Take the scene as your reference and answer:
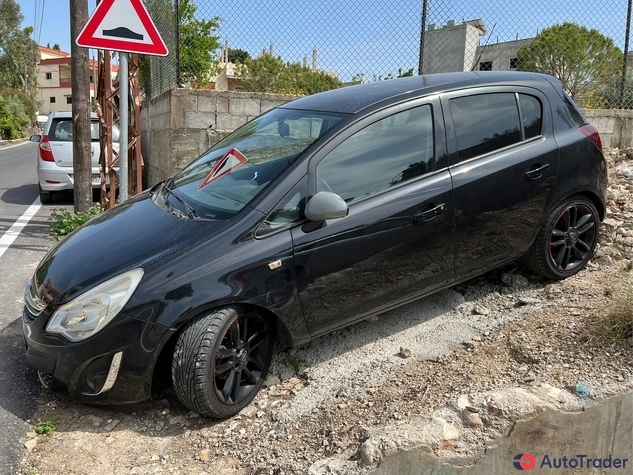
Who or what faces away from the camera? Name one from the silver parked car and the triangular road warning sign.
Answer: the silver parked car

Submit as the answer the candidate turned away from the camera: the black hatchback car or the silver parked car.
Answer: the silver parked car

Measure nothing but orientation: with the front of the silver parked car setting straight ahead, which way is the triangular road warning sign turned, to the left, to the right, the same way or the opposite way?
the opposite way

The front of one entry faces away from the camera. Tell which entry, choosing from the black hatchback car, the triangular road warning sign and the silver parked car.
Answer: the silver parked car

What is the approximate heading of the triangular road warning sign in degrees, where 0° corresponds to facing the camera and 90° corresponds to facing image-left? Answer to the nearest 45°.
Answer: approximately 0°

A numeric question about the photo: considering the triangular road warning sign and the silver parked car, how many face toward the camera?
1

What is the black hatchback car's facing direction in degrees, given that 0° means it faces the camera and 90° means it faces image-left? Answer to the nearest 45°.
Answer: approximately 45°

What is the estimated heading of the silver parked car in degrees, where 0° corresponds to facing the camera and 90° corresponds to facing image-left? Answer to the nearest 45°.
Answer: approximately 180°

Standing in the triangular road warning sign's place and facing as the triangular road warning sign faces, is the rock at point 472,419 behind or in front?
in front

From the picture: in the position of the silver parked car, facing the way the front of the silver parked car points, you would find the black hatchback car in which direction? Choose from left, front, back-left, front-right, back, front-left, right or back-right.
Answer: back

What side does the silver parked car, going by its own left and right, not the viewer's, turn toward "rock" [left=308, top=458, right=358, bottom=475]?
back

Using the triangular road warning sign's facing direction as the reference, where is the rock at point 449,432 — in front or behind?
in front

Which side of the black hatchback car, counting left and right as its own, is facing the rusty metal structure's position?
right

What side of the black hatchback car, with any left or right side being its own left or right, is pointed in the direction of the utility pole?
right

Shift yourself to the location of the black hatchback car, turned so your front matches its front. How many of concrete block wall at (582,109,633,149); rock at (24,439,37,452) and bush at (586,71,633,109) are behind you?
2
